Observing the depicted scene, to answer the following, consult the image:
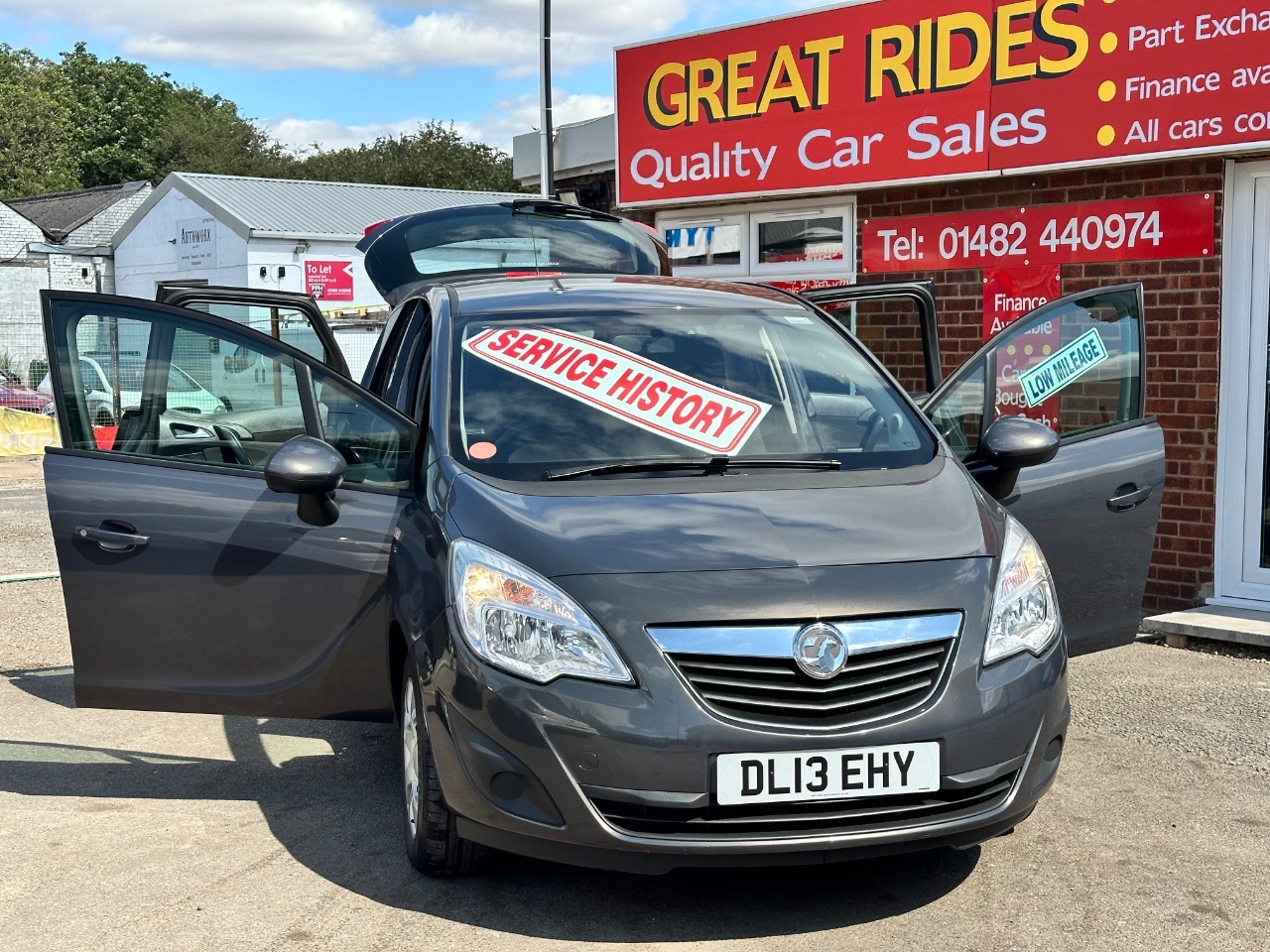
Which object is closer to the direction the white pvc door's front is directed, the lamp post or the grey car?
the grey car

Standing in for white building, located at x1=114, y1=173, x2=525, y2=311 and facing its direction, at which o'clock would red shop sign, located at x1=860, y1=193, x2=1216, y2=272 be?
The red shop sign is roughly at 10 o'clock from the white building.

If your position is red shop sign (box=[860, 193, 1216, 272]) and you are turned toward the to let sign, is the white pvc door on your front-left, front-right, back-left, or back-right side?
back-right

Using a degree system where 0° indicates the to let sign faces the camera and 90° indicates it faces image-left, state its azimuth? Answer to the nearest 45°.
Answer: approximately 0°

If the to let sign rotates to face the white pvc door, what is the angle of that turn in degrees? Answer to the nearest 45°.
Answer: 0° — it already faces it

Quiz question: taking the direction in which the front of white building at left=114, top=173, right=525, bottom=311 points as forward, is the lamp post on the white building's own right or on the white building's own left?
on the white building's own left

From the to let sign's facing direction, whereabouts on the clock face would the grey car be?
The grey car is roughly at 12 o'clock from the to let sign.

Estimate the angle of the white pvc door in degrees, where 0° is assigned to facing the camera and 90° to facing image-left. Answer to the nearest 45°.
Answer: approximately 0°

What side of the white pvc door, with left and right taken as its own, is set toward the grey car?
front

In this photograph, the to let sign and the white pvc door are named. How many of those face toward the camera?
2

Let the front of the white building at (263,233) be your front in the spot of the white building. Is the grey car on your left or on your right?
on your left
